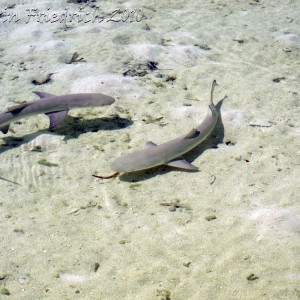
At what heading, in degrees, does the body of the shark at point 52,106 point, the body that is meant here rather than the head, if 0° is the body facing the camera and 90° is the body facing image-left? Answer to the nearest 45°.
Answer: approximately 270°

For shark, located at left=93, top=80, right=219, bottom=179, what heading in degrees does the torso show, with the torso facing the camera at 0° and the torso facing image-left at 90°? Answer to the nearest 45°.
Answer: approximately 45°

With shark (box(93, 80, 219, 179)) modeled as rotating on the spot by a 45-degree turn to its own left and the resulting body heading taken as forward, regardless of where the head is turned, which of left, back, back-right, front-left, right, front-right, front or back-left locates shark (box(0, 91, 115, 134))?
back-right
